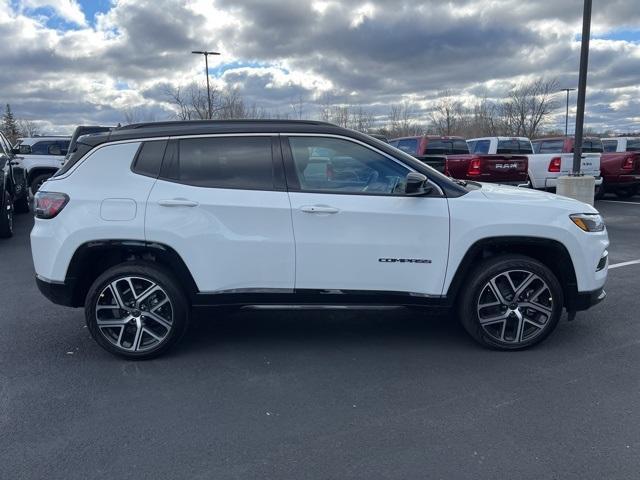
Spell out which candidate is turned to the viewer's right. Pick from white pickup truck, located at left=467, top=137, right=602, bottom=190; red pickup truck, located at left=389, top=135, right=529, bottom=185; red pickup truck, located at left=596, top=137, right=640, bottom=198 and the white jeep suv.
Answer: the white jeep suv

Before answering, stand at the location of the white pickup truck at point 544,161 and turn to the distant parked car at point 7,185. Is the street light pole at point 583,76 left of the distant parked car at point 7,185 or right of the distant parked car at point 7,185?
left

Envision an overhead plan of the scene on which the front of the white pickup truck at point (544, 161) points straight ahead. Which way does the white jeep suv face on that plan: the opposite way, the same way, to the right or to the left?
to the right

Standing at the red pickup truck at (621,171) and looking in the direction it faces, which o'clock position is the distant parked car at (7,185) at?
The distant parked car is roughly at 9 o'clock from the red pickup truck.

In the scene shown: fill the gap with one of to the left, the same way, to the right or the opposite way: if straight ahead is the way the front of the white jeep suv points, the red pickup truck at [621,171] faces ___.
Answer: to the left

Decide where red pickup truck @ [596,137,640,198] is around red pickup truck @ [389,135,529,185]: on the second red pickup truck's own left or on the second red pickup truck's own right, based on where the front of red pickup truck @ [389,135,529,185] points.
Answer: on the second red pickup truck's own right

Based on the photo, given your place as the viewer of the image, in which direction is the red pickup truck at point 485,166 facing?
facing away from the viewer and to the left of the viewer

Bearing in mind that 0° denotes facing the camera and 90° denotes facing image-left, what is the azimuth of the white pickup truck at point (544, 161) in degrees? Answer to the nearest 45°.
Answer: approximately 135°

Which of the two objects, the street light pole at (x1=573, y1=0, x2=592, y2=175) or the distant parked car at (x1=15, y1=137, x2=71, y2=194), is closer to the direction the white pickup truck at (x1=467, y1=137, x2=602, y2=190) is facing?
the distant parked car

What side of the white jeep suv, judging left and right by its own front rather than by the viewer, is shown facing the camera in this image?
right

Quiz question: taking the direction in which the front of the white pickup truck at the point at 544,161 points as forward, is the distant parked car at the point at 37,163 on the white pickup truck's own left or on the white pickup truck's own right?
on the white pickup truck's own left

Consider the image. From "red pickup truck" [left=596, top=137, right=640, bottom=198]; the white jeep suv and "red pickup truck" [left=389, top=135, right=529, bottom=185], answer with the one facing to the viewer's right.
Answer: the white jeep suv

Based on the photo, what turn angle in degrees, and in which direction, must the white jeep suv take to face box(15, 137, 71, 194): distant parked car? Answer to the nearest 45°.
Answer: approximately 135° to its left

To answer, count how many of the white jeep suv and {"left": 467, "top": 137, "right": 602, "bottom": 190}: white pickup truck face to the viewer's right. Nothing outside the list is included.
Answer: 1

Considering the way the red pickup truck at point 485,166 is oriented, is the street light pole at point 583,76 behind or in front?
behind

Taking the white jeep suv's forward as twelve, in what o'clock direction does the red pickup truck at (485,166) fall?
The red pickup truck is roughly at 10 o'clock from the white jeep suv.
